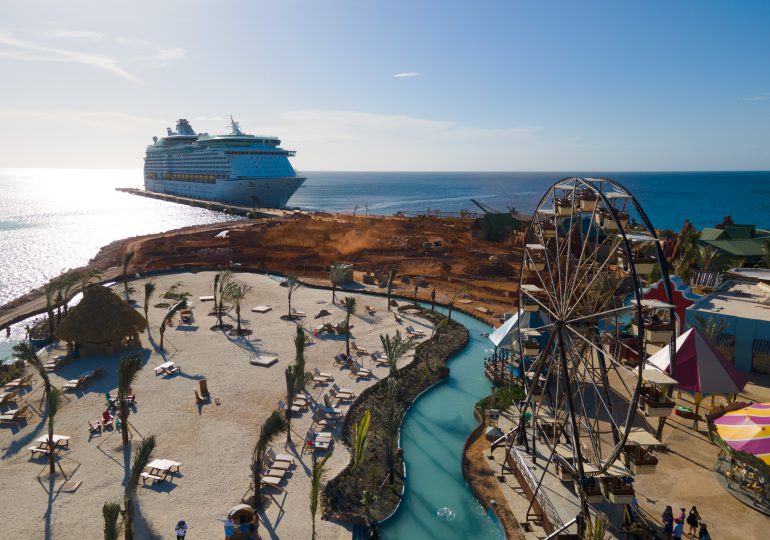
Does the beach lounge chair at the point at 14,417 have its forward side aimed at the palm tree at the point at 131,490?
no

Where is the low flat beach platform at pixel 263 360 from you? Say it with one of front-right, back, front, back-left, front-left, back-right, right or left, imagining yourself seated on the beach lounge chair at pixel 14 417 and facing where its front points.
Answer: back

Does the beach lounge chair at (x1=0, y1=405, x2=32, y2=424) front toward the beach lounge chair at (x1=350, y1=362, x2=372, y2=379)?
no

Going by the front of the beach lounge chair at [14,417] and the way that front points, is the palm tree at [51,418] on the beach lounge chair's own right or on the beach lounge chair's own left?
on the beach lounge chair's own left

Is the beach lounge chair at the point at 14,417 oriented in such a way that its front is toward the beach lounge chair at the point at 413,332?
no
